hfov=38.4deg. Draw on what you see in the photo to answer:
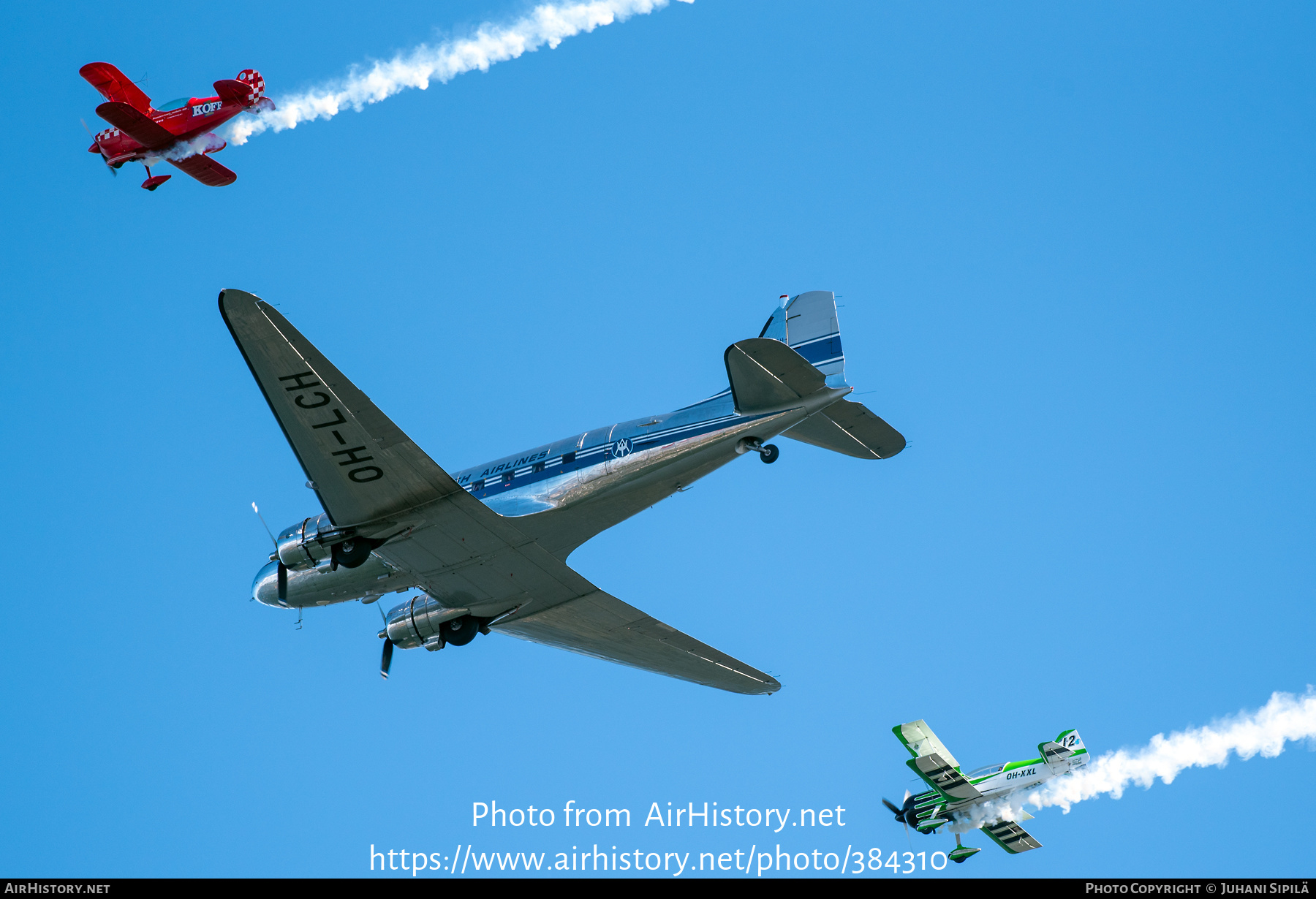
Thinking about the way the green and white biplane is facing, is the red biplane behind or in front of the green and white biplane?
in front

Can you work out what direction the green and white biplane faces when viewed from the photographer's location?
facing to the left of the viewer
